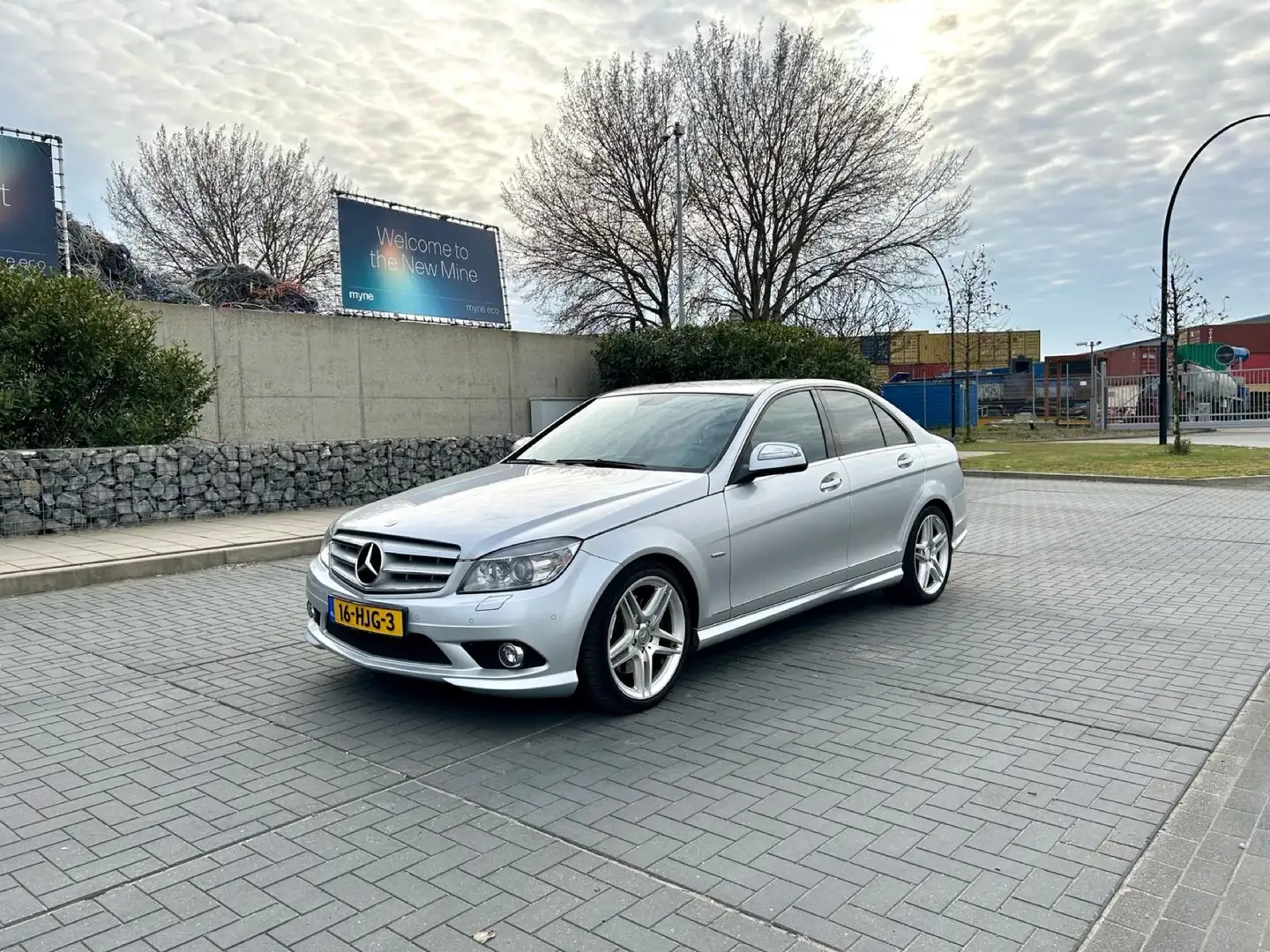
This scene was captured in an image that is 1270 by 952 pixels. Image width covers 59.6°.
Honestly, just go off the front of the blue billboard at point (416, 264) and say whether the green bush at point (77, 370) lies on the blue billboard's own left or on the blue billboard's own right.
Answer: on the blue billboard's own right

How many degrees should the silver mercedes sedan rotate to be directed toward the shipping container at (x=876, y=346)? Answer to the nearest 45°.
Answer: approximately 135° to its right

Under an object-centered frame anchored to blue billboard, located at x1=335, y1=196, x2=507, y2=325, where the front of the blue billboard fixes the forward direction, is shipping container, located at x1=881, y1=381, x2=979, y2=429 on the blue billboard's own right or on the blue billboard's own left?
on the blue billboard's own left

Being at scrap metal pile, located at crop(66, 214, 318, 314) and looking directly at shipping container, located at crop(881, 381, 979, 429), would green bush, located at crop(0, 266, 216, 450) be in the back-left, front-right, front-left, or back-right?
back-right

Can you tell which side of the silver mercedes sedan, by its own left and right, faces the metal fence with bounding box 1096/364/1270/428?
back

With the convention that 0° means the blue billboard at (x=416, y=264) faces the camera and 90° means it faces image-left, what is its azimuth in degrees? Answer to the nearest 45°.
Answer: approximately 315°

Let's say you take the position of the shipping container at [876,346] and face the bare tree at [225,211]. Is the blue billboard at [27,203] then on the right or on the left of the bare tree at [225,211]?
left

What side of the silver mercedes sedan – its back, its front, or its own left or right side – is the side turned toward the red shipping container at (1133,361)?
back

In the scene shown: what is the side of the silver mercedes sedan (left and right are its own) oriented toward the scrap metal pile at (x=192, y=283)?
right

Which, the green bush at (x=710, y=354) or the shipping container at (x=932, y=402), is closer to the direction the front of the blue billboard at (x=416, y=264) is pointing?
the green bush

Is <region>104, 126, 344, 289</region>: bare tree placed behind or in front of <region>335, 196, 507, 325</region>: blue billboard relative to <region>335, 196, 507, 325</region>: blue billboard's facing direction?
behind

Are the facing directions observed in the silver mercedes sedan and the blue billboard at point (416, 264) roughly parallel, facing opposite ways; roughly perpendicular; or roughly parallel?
roughly perpendicular

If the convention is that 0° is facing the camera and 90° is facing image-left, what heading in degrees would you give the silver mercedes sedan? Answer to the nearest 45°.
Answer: approximately 45°

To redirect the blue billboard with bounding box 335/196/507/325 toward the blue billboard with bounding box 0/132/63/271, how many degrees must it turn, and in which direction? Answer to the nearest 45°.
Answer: approximately 90° to its right
